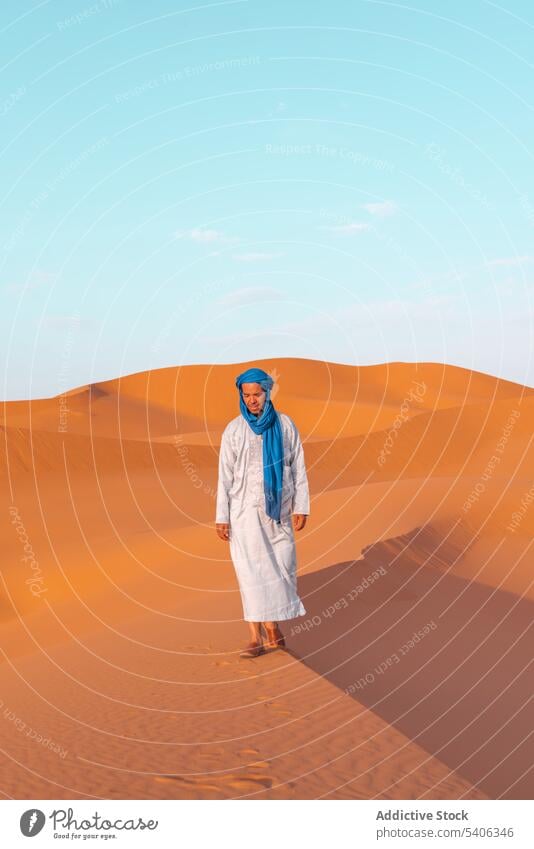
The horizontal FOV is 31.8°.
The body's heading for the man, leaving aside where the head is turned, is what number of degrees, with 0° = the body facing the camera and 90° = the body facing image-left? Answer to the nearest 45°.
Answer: approximately 0°
